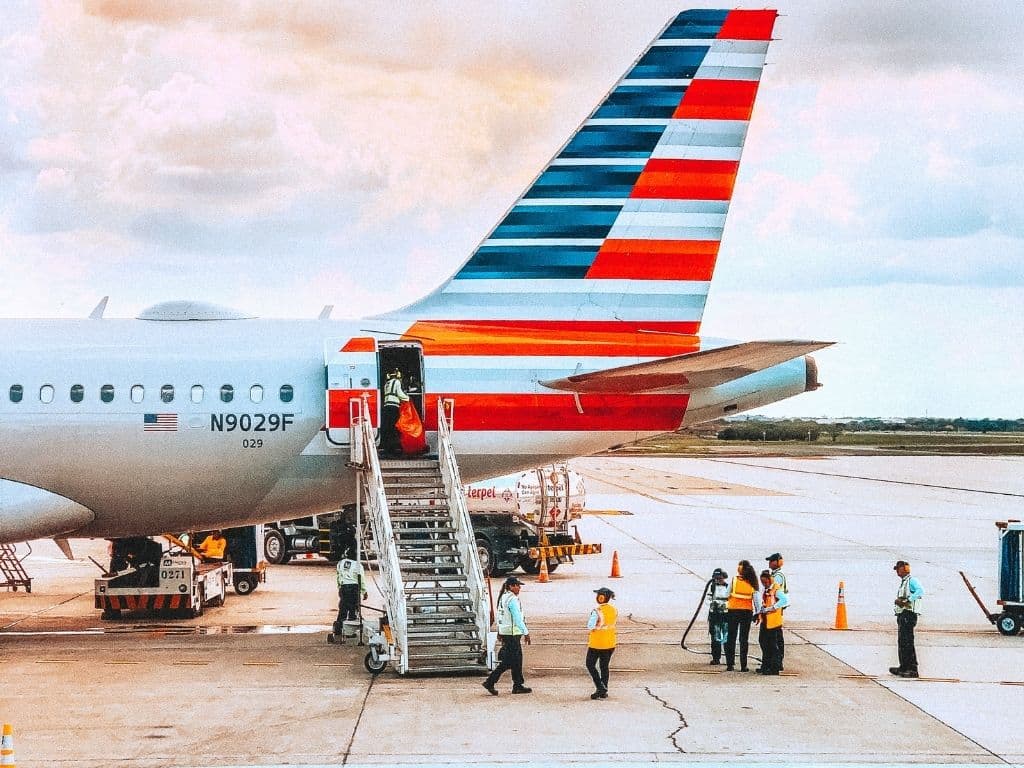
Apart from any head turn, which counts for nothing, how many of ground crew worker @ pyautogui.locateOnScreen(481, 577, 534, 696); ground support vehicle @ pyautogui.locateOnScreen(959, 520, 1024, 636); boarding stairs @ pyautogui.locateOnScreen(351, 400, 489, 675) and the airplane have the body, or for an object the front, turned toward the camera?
1

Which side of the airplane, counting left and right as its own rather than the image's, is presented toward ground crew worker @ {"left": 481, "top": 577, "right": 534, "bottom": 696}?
left

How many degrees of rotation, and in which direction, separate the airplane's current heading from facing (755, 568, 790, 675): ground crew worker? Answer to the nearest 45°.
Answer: approximately 135° to its left

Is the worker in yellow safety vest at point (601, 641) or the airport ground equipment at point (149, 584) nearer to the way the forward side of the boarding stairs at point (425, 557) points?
the worker in yellow safety vest

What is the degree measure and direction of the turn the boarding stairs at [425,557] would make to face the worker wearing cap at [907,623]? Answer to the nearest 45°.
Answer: approximately 90° to its left

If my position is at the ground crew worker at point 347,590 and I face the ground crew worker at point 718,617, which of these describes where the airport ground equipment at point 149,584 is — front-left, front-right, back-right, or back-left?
back-left

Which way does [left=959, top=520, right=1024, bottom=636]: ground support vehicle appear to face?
to the viewer's left

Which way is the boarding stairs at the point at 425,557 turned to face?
toward the camera

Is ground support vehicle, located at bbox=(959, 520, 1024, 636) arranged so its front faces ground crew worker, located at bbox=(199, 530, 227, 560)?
yes

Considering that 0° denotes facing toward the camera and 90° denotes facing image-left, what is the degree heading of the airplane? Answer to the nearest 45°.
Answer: approximately 90°
